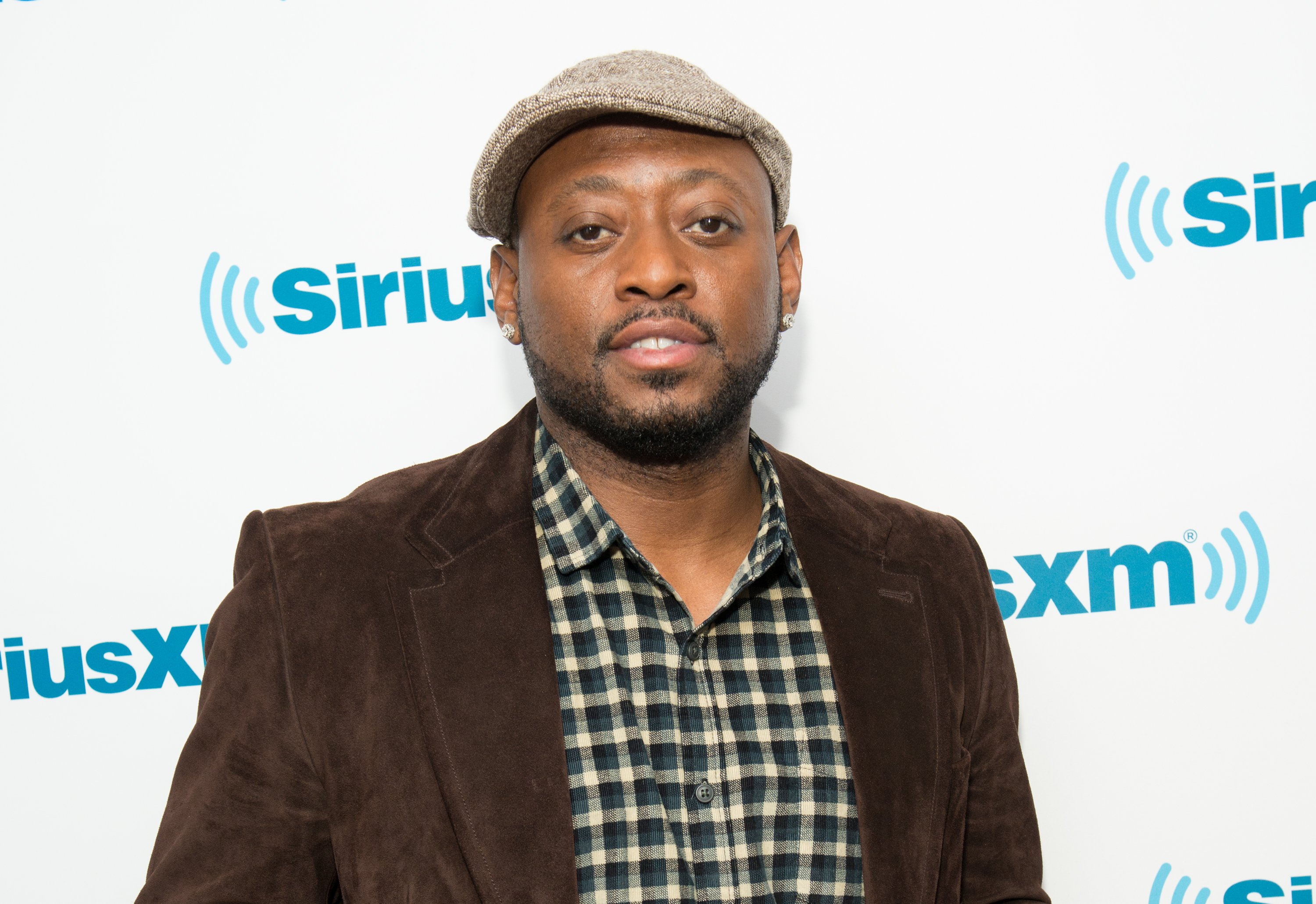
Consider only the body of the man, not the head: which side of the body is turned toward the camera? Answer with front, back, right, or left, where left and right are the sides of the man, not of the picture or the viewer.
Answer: front
